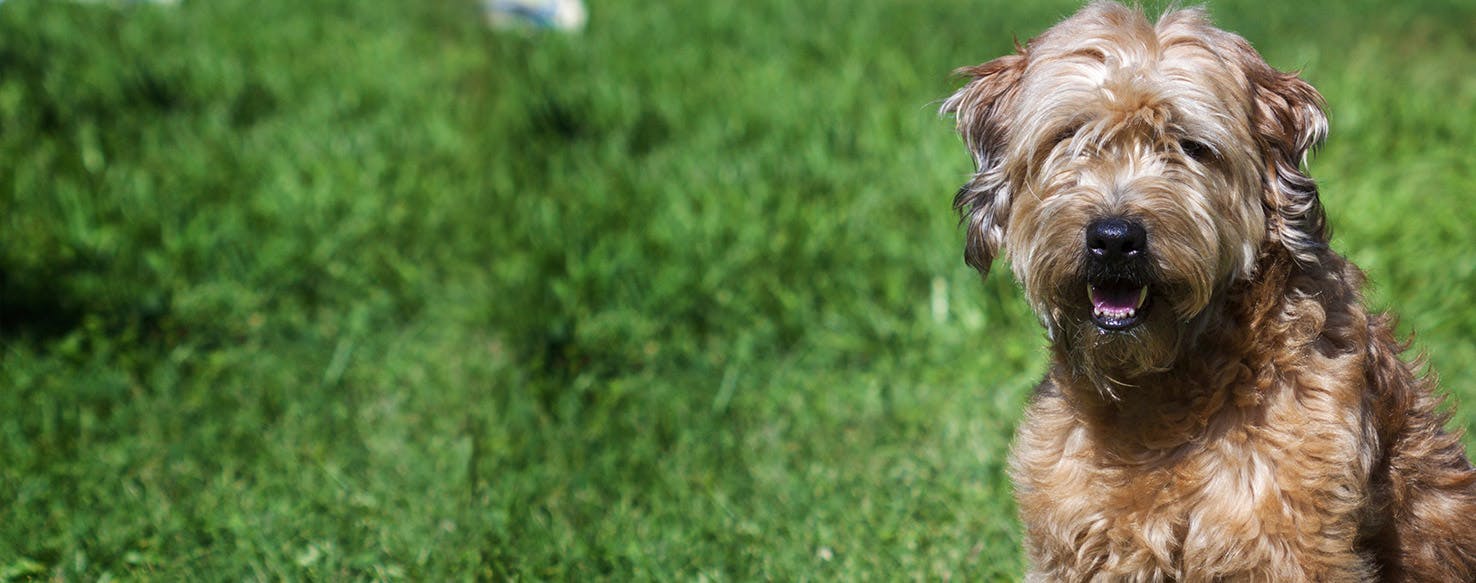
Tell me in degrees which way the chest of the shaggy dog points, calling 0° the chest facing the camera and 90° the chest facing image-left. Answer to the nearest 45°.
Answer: approximately 45°

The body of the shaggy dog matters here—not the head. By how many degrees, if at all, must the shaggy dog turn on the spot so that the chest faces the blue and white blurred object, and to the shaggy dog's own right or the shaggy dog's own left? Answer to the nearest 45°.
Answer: approximately 90° to the shaggy dog's own right
